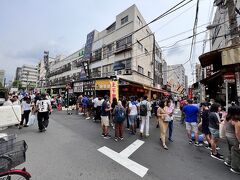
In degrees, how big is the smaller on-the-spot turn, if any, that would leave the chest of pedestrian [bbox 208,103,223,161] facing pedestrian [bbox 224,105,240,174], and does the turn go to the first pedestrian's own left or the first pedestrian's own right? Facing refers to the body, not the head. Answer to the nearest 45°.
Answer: approximately 45° to the first pedestrian's own right

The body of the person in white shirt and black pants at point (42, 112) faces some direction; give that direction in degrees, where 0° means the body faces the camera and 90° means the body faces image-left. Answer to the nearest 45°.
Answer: approximately 180°

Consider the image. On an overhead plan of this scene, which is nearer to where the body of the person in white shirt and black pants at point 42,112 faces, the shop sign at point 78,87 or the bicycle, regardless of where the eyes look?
the shop sign

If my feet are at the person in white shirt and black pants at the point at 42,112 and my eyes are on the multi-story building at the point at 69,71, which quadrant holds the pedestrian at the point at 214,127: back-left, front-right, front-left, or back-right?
back-right
